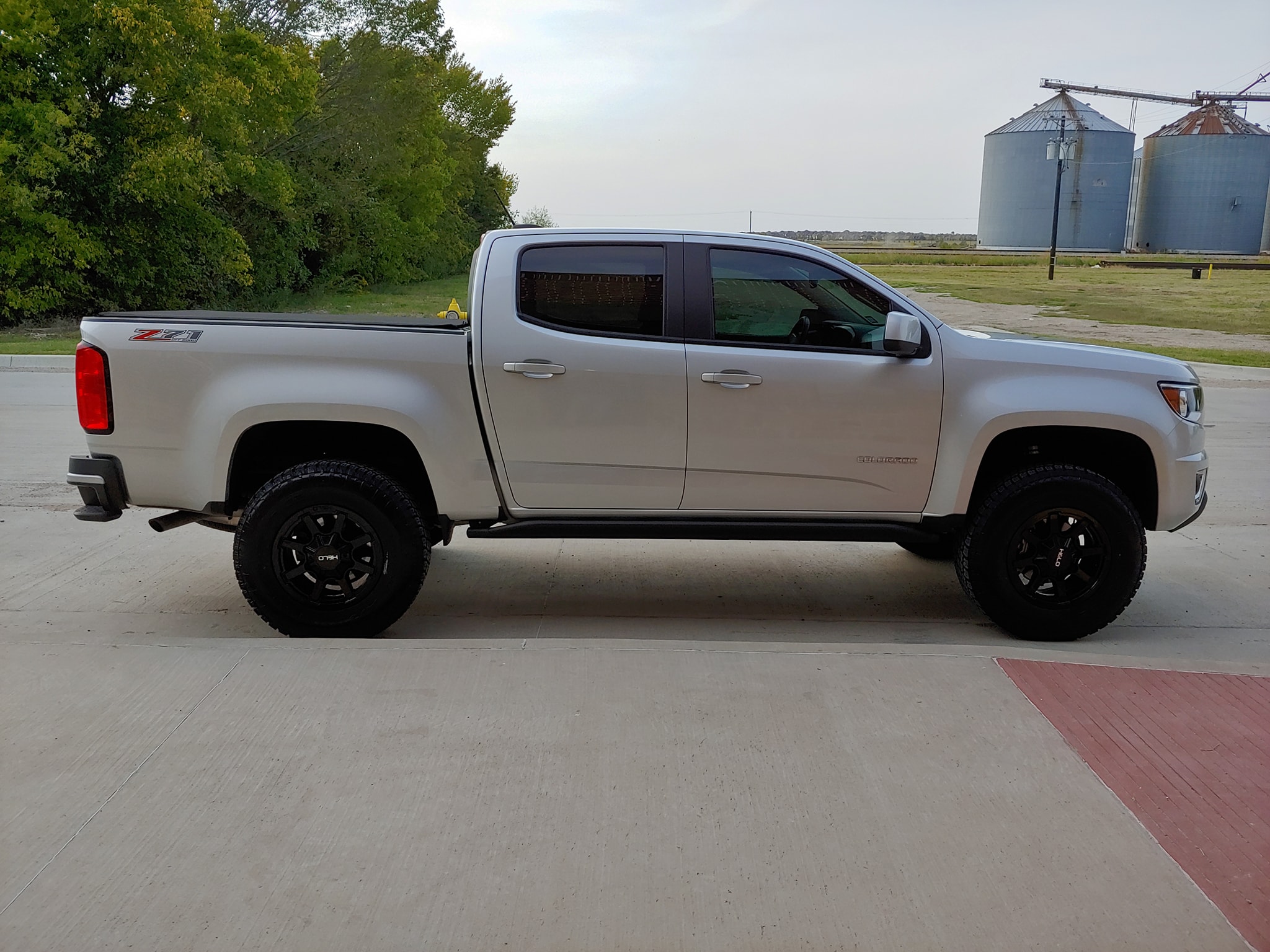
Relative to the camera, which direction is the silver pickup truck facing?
to the viewer's right

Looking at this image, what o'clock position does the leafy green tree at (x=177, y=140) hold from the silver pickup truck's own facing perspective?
The leafy green tree is roughly at 8 o'clock from the silver pickup truck.
